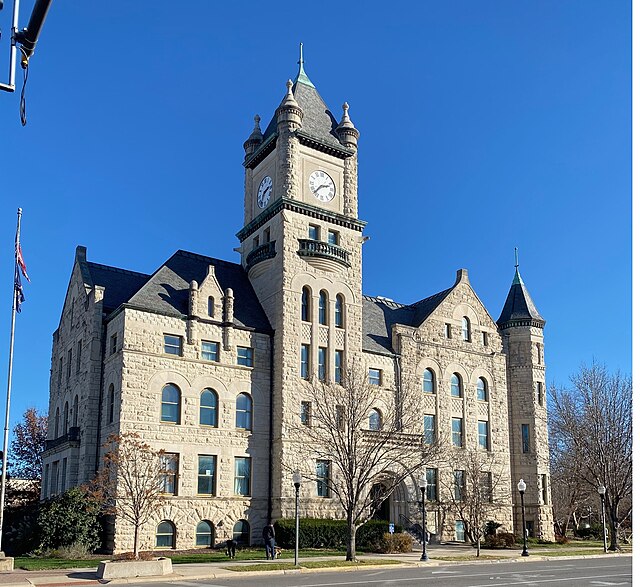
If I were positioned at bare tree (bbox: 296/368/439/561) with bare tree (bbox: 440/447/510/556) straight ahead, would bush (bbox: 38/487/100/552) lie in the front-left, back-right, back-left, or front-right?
back-left

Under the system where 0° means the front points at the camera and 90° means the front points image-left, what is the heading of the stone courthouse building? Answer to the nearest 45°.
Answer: approximately 315°
